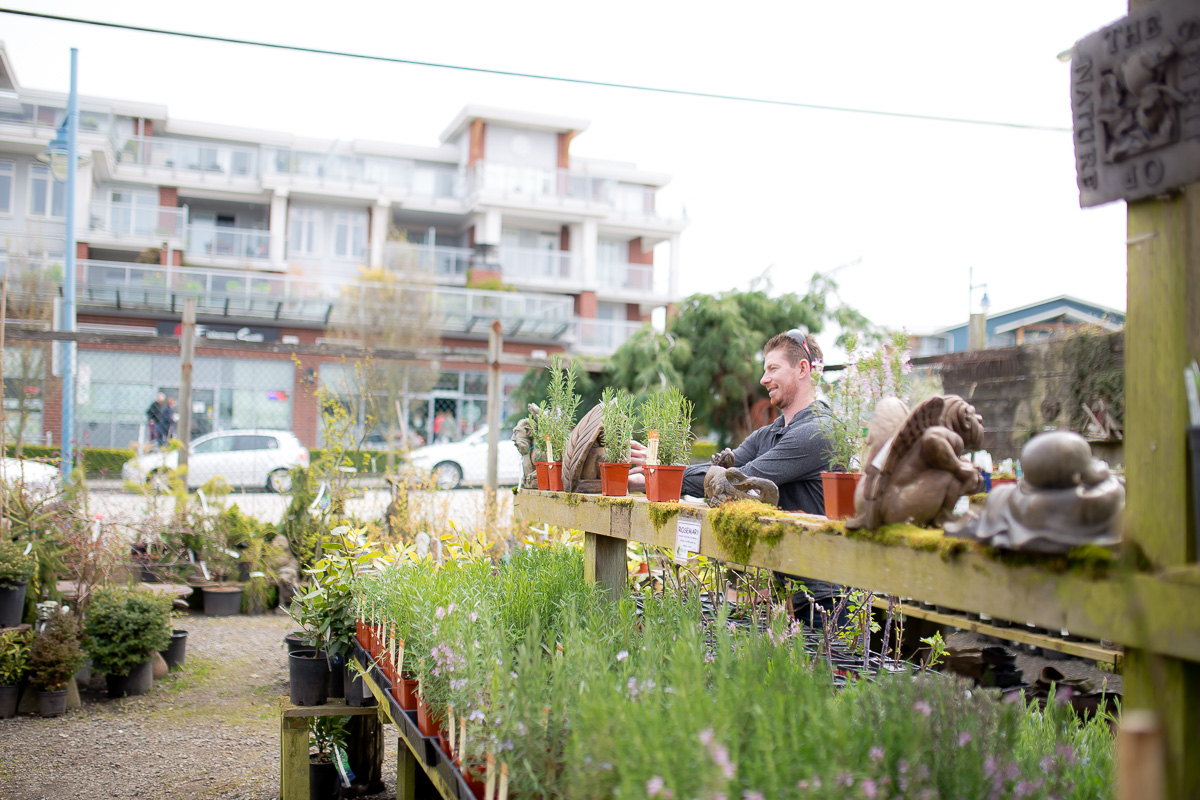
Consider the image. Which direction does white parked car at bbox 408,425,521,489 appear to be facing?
to the viewer's left

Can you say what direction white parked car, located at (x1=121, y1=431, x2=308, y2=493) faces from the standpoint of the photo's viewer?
facing to the left of the viewer

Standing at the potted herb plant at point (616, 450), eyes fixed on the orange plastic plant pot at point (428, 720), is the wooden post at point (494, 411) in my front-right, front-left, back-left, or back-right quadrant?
back-right

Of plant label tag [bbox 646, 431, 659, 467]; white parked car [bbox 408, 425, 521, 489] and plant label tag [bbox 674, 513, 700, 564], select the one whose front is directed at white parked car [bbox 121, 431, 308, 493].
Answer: white parked car [bbox 408, 425, 521, 489]

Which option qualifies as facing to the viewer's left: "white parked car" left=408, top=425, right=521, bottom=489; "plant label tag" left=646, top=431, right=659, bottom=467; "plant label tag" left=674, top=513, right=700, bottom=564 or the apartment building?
the white parked car

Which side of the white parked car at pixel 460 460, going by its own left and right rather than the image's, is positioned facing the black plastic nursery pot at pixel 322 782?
left

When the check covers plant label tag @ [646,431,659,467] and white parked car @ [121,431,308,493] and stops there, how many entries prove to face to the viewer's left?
1

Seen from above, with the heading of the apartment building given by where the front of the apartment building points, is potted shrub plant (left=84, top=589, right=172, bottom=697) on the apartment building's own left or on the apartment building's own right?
on the apartment building's own right

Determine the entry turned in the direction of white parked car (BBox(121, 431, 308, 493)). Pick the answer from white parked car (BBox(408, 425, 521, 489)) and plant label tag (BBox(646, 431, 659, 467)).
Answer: white parked car (BBox(408, 425, 521, 489))

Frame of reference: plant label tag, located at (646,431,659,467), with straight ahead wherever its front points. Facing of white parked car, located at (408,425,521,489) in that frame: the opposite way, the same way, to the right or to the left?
to the right

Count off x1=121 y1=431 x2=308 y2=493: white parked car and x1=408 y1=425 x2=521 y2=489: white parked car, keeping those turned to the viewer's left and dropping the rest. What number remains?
2
